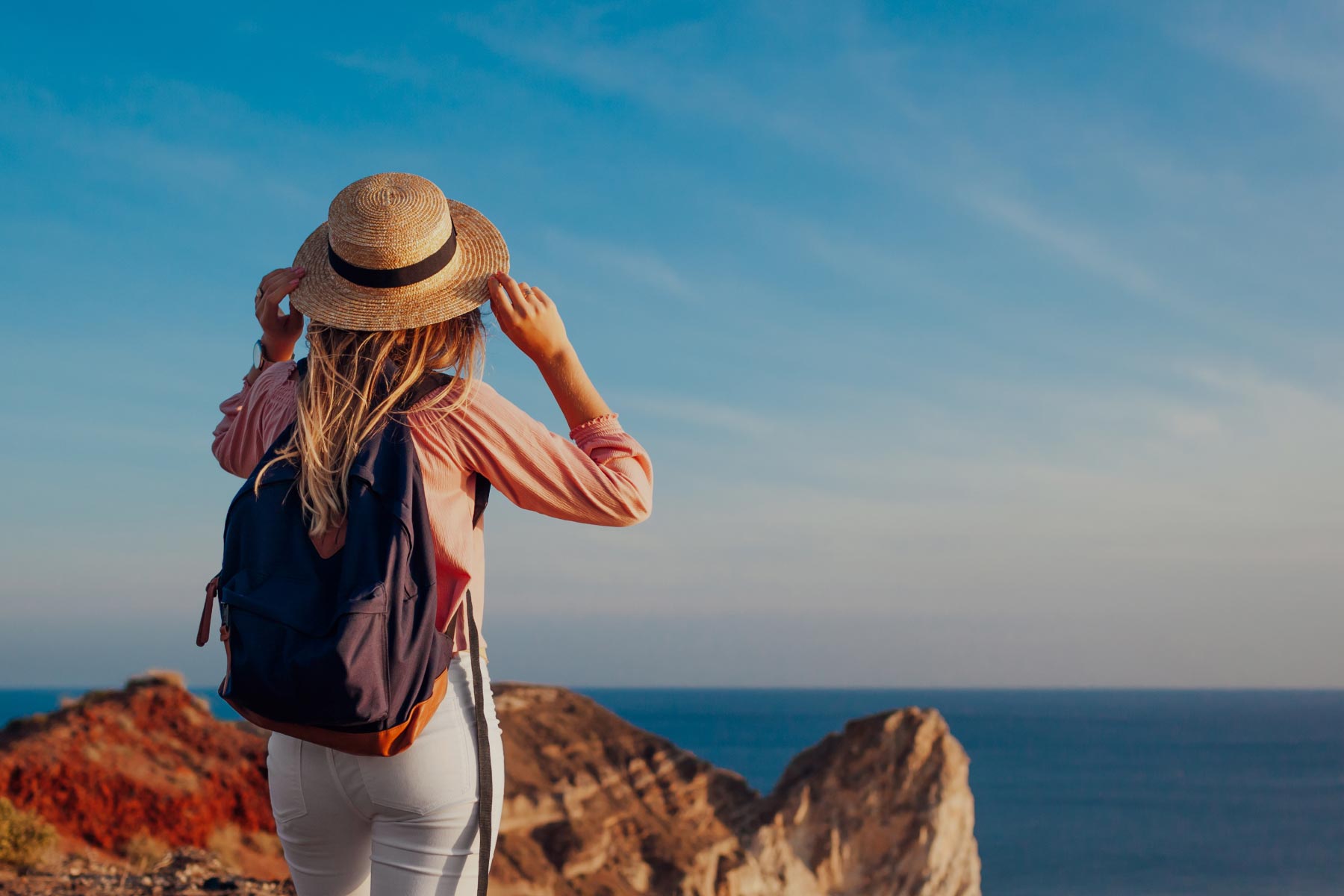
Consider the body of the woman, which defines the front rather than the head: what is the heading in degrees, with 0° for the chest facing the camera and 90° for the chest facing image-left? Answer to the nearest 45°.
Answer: approximately 225°

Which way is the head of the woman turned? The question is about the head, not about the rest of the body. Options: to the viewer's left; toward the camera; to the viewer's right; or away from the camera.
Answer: away from the camera

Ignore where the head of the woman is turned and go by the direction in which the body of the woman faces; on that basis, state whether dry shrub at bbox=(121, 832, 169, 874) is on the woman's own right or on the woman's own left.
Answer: on the woman's own left

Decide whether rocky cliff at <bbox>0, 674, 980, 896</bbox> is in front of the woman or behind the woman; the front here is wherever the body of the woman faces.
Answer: in front
